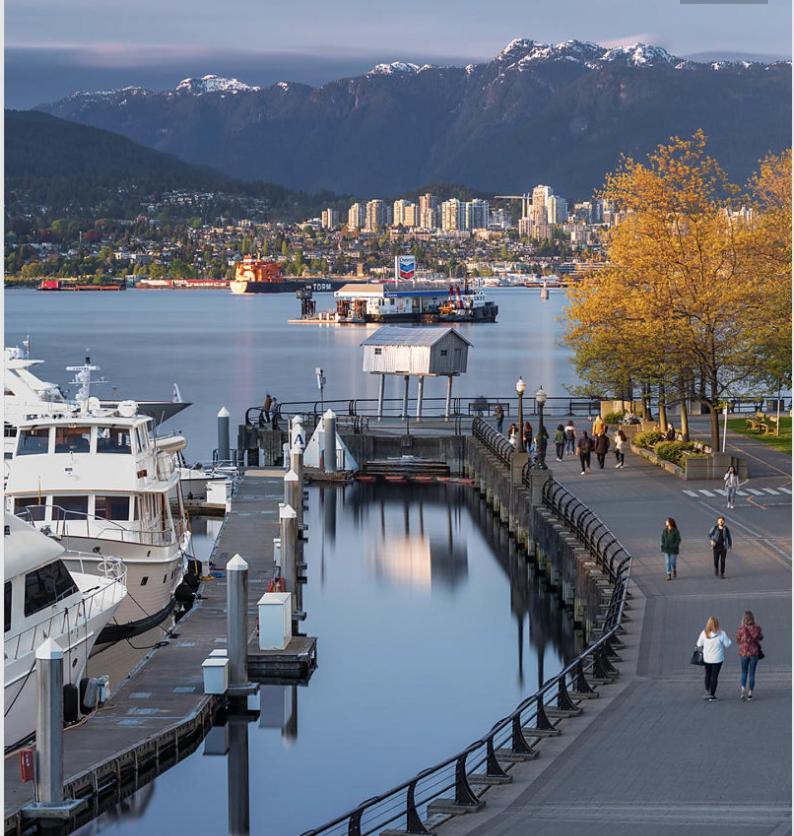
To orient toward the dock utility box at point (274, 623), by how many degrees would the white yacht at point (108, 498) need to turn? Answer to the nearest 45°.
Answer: approximately 90° to its left

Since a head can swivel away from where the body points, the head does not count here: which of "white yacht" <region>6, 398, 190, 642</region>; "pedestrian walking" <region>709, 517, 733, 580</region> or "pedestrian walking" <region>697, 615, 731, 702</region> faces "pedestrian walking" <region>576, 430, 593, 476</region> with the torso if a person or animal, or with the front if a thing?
"pedestrian walking" <region>697, 615, 731, 702</region>

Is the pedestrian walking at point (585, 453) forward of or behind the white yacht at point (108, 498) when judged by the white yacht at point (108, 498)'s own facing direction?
behind

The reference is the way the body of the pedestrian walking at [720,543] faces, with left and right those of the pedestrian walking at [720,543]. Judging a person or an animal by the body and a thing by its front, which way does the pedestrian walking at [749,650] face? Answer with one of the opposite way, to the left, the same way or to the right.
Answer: the opposite way

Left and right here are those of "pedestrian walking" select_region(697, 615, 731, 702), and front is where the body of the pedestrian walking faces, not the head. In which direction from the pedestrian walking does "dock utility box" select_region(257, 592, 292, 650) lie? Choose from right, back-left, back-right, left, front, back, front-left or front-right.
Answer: front-left

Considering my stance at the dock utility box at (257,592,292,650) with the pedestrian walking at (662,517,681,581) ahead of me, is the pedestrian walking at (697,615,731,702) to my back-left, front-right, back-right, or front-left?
front-right

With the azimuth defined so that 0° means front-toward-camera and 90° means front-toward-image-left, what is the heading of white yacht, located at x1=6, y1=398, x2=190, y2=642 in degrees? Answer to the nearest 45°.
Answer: approximately 45°

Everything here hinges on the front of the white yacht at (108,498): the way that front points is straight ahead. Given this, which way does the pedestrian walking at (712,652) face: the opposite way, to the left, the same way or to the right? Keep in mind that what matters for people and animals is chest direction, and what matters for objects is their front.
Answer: the opposite way

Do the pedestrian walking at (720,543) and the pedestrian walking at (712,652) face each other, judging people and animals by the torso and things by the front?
yes

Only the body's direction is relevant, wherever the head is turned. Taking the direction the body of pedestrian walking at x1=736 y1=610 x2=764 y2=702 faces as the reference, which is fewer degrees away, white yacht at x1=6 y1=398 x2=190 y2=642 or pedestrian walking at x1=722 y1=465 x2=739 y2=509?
the pedestrian walking

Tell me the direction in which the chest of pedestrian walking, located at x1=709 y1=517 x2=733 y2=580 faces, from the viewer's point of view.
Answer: toward the camera

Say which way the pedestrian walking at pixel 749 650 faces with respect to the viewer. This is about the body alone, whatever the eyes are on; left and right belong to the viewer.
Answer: facing away from the viewer

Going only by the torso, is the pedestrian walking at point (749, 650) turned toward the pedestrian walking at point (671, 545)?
yes

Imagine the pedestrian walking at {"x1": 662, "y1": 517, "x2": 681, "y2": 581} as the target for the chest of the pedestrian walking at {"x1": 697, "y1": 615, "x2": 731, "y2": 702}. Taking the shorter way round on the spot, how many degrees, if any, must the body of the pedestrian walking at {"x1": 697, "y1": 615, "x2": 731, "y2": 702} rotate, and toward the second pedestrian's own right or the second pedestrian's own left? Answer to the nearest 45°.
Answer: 0° — they already face them

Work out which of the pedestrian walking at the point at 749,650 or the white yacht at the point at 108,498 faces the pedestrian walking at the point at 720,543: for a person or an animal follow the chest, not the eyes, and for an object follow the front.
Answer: the pedestrian walking at the point at 749,650

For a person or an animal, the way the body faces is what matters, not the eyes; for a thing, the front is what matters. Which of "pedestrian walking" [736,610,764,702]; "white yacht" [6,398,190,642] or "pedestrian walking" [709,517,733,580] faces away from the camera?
"pedestrian walking" [736,610,764,702]

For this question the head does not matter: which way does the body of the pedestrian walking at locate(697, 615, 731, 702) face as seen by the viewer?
away from the camera
